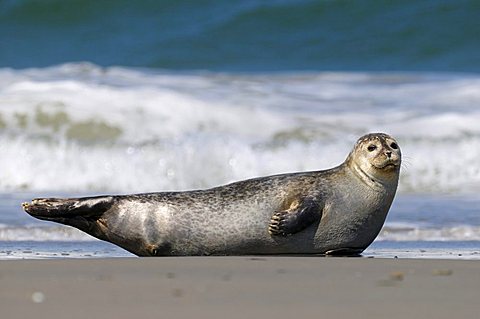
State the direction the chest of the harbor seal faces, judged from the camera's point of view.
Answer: to the viewer's right
